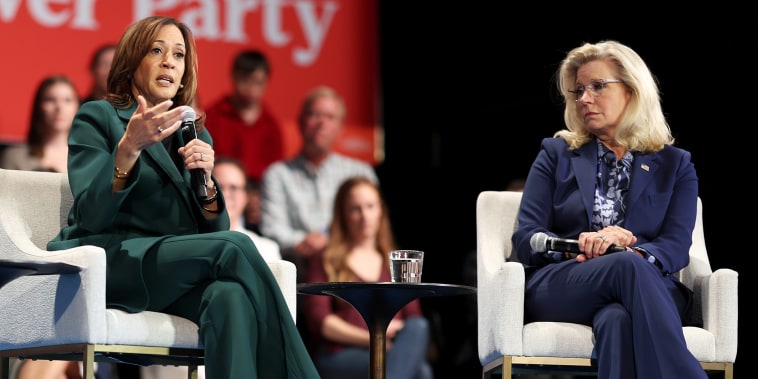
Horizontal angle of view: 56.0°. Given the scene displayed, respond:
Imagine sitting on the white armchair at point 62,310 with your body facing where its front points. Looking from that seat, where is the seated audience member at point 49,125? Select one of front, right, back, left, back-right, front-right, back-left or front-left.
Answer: back-left

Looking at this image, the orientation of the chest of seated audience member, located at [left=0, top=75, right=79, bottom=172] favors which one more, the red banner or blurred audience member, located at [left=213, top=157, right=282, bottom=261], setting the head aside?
the blurred audience member

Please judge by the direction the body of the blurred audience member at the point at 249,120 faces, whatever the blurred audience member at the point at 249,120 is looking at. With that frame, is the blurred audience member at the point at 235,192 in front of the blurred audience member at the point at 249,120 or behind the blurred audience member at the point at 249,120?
in front

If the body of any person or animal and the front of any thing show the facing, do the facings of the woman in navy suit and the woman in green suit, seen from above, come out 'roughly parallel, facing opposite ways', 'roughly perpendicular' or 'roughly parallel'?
roughly perpendicular

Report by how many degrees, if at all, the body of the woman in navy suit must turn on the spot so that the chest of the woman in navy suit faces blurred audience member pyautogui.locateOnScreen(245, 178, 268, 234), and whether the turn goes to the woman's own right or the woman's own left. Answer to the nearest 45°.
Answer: approximately 135° to the woman's own right

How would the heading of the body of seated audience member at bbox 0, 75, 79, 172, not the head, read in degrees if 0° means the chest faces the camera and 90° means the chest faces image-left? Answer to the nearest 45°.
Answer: approximately 0°

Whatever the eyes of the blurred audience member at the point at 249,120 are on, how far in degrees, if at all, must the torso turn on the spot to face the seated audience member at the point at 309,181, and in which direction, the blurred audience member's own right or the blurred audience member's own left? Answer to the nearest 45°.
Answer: approximately 45° to the blurred audience member's own left

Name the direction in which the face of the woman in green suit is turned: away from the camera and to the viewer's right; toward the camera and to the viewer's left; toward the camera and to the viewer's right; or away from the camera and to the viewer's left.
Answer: toward the camera and to the viewer's right

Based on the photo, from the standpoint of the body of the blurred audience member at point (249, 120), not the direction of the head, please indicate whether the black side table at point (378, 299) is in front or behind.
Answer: in front

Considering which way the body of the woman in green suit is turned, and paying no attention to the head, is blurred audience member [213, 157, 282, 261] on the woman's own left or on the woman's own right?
on the woman's own left
